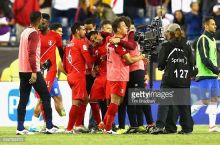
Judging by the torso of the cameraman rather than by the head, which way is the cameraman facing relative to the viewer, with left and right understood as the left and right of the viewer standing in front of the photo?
facing away from the viewer and to the left of the viewer

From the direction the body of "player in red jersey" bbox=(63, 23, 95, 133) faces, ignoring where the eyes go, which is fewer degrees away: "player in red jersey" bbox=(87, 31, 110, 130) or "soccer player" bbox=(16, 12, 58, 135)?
the player in red jersey

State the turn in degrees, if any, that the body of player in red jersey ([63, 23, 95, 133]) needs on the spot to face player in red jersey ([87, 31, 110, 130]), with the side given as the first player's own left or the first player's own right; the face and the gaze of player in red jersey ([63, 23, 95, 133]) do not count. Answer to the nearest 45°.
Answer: approximately 45° to the first player's own right

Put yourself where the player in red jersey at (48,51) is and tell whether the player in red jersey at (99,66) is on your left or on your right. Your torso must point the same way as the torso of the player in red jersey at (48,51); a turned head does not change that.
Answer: on your left

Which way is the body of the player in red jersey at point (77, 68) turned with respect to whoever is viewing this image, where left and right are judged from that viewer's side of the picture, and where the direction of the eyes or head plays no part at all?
facing away from the viewer and to the right of the viewer

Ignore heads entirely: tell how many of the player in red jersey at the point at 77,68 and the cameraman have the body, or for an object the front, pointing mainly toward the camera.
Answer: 0

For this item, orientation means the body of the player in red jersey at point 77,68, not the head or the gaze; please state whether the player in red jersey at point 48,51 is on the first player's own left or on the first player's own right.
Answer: on the first player's own left

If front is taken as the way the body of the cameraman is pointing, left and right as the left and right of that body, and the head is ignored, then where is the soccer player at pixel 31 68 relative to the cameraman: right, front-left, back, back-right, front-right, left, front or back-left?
front-left

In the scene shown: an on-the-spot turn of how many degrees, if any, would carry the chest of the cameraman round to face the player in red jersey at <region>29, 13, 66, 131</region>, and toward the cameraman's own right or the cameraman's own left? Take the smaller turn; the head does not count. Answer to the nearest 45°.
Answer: approximately 45° to the cameraman's own left
